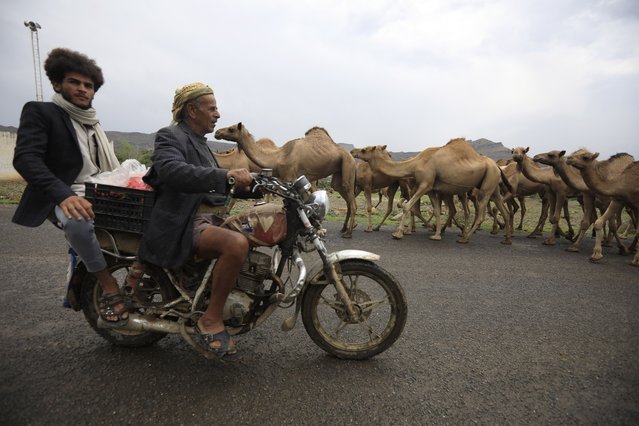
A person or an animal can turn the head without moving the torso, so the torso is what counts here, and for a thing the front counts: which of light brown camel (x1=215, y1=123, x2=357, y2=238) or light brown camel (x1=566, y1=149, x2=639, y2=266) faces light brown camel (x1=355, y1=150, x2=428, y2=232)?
light brown camel (x1=566, y1=149, x2=639, y2=266)

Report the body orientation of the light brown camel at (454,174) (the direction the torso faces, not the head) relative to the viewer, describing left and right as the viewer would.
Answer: facing to the left of the viewer

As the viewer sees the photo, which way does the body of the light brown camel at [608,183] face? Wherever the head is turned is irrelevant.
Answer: to the viewer's left

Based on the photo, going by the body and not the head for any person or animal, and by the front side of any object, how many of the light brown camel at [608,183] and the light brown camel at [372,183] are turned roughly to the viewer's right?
0

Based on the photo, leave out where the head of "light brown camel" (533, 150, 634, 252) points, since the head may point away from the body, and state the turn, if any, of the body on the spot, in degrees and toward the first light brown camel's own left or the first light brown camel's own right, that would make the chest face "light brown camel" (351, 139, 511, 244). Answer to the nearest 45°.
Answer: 0° — it already faces it

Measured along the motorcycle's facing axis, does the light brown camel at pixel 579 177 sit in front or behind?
in front

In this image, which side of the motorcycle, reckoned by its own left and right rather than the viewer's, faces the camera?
right

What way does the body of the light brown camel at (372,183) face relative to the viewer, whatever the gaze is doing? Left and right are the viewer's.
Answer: facing to the left of the viewer

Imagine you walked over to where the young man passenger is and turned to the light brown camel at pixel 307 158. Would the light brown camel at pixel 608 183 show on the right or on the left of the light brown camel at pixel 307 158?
right

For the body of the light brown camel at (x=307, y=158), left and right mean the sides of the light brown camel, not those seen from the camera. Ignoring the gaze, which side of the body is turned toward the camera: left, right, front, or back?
left

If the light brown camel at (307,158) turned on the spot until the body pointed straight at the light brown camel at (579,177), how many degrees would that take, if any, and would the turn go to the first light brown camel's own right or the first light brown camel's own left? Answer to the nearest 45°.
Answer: approximately 180°

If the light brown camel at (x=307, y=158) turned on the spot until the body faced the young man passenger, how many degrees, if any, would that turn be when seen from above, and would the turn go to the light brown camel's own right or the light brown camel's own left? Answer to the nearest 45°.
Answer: approximately 90° to the light brown camel's own left

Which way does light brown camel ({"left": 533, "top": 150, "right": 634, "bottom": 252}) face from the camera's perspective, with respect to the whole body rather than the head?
to the viewer's left
